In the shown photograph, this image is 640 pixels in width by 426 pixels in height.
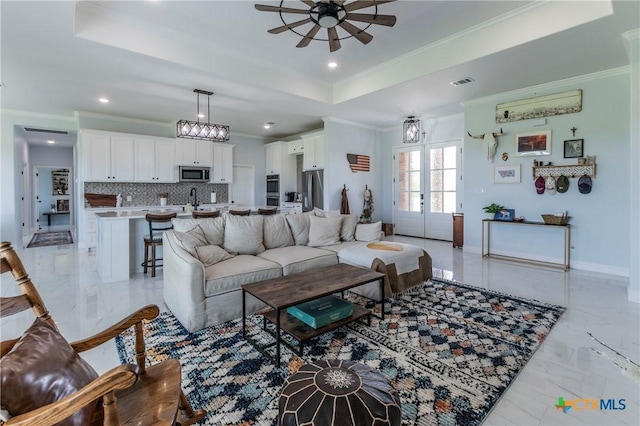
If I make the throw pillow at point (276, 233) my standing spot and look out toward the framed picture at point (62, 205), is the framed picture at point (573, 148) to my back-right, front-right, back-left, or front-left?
back-right

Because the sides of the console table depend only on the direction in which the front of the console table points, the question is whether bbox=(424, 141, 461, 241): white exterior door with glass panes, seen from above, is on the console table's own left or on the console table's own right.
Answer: on the console table's own right

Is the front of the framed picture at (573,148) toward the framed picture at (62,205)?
no

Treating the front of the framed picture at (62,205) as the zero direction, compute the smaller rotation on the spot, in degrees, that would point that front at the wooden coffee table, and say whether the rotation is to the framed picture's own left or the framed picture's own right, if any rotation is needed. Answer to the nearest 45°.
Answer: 0° — it already faces it

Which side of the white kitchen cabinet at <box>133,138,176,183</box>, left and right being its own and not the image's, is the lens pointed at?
front

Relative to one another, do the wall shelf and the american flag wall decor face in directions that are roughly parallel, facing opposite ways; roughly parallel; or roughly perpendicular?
roughly perpendicular

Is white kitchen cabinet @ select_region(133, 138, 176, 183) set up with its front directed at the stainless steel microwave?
no

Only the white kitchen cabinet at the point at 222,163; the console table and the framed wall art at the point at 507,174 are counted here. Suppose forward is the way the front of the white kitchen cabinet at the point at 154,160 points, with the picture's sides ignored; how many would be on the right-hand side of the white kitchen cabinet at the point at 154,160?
0

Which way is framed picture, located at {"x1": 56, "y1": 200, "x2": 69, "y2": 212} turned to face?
toward the camera

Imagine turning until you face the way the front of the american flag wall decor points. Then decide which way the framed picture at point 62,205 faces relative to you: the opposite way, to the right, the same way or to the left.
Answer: the same way

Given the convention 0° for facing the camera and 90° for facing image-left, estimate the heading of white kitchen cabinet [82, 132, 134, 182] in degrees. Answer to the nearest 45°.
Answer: approximately 0°

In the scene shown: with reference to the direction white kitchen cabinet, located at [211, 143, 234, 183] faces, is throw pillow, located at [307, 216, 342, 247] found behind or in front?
in front

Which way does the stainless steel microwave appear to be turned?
toward the camera
